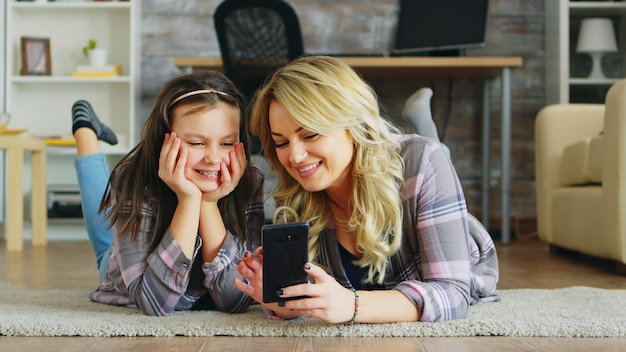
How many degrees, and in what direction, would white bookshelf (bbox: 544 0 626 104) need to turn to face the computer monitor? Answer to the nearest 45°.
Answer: approximately 45° to its right

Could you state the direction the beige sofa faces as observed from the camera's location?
facing the viewer and to the left of the viewer

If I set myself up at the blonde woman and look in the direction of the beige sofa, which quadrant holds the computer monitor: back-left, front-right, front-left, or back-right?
front-left

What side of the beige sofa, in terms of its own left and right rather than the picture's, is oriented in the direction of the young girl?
front

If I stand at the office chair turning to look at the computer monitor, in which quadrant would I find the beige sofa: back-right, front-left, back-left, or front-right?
front-right

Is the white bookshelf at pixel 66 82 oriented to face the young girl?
yes

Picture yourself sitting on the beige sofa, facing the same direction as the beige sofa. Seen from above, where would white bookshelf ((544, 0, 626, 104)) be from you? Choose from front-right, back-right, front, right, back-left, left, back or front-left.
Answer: back-right

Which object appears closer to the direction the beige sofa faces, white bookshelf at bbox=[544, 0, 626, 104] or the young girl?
the young girl

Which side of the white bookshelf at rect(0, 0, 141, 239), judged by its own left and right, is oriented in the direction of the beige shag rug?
front

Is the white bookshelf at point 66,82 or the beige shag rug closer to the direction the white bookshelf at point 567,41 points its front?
the beige shag rug

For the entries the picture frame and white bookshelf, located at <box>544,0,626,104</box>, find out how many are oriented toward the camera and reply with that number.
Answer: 2

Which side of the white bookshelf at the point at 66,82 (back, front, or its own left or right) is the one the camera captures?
front

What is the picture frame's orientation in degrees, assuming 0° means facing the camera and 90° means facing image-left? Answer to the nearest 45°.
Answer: approximately 0°

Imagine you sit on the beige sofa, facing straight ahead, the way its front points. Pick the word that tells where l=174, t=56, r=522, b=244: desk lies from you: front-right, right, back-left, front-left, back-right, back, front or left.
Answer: right
